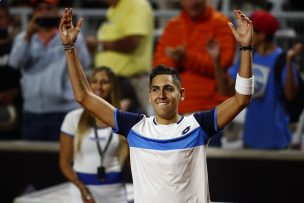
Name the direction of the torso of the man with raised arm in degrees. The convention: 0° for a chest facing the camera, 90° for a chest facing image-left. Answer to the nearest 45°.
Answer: approximately 0°

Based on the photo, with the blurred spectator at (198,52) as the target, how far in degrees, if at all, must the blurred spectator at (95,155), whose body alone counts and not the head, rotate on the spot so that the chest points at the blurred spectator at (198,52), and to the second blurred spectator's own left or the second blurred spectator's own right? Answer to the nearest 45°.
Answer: approximately 135° to the second blurred spectator's own left

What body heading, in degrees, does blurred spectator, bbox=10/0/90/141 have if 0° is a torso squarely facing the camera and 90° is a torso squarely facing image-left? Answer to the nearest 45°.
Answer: approximately 0°

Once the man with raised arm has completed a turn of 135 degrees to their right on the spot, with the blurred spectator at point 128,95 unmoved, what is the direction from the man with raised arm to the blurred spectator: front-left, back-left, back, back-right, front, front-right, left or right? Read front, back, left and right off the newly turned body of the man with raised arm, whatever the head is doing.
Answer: front-right
